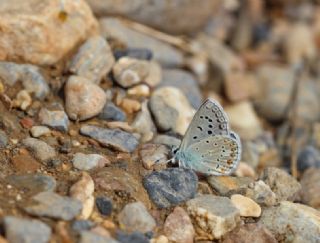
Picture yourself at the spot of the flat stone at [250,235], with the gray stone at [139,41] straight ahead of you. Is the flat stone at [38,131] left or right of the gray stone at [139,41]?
left

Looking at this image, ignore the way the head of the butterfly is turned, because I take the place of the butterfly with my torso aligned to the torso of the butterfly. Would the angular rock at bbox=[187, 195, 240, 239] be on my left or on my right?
on my left

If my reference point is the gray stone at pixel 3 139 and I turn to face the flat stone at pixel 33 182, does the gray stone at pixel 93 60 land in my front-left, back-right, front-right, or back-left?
back-left

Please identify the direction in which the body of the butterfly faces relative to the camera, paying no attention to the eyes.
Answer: to the viewer's left

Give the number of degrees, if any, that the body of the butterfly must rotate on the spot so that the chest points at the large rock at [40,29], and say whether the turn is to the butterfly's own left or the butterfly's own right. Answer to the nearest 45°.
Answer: approximately 45° to the butterfly's own right

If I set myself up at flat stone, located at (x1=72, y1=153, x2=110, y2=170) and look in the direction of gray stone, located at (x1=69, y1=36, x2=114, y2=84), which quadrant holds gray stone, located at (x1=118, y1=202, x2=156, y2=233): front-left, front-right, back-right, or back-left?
back-right
